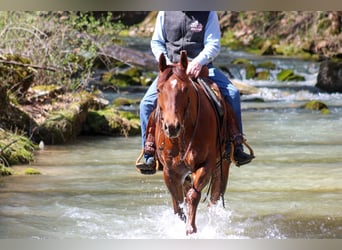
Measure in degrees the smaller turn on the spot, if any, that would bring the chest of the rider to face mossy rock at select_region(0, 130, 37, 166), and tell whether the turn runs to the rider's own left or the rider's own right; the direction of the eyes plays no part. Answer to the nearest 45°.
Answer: approximately 135° to the rider's own right

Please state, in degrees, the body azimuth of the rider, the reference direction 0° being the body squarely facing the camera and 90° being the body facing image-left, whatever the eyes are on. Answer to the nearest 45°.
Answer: approximately 0°

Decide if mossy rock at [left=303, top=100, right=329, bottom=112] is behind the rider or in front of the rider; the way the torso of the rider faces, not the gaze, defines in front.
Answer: behind

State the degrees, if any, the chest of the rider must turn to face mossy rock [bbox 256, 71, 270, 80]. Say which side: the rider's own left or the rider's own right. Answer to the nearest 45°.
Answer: approximately 180°

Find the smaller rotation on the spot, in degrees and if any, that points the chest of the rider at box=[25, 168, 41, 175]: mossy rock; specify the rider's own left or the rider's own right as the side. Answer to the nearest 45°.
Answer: approximately 135° to the rider's own right

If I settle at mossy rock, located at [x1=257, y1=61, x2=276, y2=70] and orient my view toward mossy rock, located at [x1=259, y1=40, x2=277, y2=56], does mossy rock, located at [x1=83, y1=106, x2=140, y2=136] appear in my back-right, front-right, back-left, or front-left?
back-left

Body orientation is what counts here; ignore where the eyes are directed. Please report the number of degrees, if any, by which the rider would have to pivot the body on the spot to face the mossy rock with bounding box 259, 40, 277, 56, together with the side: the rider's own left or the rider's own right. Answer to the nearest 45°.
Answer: approximately 180°

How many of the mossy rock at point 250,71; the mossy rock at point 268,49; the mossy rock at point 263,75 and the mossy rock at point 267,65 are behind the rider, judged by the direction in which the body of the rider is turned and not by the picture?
4
